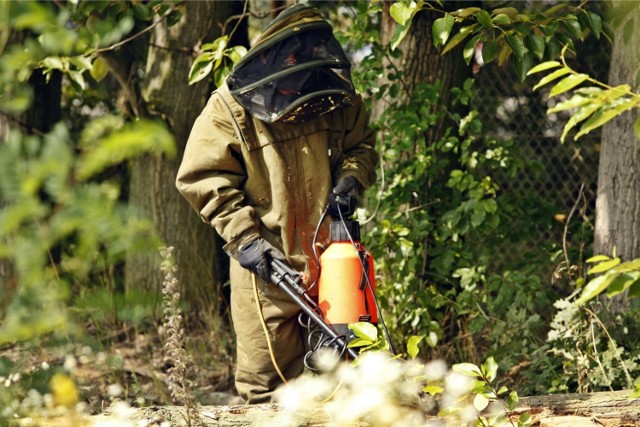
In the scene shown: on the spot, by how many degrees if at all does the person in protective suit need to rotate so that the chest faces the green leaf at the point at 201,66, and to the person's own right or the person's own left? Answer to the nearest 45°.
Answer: approximately 180°

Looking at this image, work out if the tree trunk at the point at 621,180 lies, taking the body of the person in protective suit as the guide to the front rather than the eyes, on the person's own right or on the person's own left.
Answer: on the person's own left

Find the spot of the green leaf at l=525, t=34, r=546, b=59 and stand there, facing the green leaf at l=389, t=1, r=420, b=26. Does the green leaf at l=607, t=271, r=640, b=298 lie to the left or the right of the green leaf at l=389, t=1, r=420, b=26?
left

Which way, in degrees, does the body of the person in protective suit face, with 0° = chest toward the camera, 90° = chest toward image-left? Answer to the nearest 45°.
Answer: approximately 315°

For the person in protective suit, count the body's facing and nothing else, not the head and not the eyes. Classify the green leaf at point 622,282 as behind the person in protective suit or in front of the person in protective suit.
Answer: in front

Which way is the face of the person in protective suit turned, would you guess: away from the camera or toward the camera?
toward the camera

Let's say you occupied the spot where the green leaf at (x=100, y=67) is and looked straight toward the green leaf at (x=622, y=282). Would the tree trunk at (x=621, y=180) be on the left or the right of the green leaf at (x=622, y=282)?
left

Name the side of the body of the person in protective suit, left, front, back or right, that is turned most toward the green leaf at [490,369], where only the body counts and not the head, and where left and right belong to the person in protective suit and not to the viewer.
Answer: front
